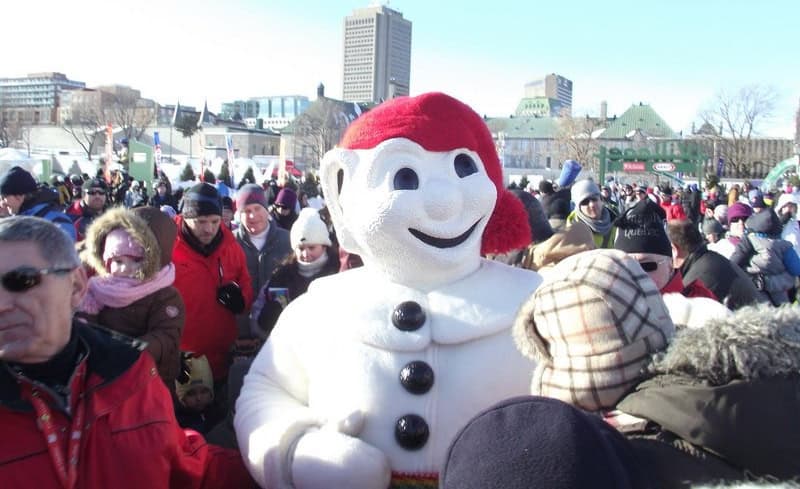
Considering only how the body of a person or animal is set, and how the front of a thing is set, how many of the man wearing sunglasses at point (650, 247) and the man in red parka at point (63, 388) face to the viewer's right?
0

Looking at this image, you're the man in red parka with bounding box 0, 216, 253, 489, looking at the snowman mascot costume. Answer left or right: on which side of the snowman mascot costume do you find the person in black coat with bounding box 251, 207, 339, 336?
left

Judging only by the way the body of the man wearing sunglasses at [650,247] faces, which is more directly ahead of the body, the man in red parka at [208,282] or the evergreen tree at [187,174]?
the man in red parka

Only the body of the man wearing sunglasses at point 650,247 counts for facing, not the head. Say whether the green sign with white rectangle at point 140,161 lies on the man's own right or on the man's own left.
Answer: on the man's own right

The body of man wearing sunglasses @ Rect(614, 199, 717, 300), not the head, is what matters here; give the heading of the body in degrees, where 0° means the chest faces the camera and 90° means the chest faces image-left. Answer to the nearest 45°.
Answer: approximately 45°

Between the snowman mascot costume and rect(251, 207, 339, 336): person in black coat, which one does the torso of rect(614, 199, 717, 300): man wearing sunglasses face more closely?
the snowman mascot costume

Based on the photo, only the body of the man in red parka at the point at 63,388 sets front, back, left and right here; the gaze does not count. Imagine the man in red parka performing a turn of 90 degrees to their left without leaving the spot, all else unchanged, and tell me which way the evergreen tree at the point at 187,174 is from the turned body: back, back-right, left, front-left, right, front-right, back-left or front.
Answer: back-left

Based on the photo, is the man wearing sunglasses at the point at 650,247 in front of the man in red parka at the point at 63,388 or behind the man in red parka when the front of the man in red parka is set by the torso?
behind

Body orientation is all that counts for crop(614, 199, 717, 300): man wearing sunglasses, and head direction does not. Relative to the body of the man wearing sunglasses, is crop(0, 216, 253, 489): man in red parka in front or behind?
in front

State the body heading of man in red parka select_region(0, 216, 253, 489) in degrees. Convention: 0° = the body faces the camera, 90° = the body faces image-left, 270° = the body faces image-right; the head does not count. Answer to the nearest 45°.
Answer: approximately 45°
